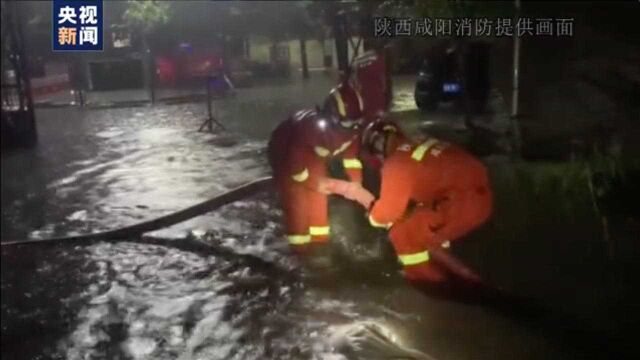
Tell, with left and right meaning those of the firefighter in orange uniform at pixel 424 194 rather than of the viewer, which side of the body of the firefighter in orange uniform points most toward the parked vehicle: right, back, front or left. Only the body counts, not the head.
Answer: right

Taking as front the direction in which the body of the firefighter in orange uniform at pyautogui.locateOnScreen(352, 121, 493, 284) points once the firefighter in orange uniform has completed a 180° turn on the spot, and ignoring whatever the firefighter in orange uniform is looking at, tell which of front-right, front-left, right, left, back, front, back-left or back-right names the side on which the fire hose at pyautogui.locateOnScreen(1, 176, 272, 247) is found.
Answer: back-left

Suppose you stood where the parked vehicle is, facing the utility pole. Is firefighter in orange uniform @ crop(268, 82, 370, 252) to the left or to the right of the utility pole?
right

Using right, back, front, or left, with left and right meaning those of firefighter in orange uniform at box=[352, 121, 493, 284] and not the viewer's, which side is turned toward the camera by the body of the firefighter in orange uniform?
left
